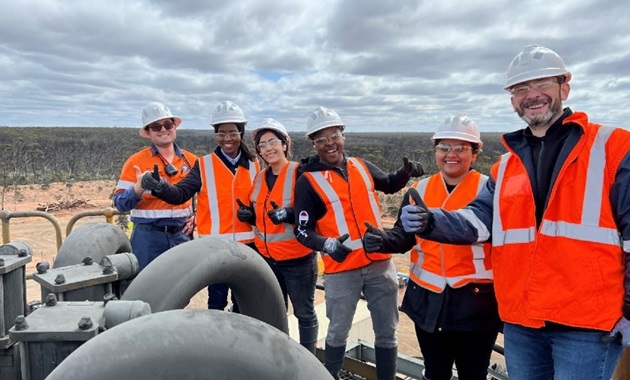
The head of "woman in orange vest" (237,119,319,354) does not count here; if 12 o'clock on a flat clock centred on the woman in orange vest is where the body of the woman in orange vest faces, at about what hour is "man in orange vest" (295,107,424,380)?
The man in orange vest is roughly at 9 o'clock from the woman in orange vest.

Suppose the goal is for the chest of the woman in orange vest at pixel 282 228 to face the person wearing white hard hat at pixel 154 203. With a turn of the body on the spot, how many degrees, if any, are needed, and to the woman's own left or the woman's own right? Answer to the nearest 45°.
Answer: approximately 45° to the woman's own right

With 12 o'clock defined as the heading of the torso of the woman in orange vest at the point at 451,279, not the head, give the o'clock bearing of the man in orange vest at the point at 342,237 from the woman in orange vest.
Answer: The man in orange vest is roughly at 4 o'clock from the woman in orange vest.

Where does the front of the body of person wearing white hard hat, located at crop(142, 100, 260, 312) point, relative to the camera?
toward the camera

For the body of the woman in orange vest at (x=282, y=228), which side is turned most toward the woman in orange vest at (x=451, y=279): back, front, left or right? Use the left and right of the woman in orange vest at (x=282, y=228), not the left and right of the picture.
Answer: left

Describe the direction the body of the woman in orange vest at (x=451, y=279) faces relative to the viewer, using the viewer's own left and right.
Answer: facing the viewer

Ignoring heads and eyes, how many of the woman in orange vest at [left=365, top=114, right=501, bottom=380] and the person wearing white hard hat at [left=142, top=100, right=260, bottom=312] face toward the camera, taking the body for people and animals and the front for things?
2

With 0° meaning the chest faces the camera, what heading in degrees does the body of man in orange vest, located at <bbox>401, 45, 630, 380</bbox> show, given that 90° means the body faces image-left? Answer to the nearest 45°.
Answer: approximately 45°

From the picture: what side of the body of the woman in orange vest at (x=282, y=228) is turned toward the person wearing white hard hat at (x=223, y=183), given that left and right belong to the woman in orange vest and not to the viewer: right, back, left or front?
right

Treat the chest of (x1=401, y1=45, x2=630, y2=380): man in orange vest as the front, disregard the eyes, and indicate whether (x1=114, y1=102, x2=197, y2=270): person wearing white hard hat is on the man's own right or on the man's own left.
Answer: on the man's own right

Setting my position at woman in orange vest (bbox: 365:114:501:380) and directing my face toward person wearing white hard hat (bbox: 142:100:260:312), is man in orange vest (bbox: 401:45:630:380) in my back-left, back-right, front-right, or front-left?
back-left

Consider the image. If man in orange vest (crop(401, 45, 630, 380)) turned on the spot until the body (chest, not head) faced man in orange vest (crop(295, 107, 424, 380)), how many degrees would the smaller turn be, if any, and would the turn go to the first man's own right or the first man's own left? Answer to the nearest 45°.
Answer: approximately 90° to the first man's own right

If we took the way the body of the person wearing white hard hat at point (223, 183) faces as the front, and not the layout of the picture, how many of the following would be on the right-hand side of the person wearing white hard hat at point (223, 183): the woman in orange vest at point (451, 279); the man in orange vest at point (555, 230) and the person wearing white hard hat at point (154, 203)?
1

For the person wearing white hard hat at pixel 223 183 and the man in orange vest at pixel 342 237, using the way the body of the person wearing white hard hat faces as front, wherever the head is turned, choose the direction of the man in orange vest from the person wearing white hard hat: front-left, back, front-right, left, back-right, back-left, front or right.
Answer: front-left
